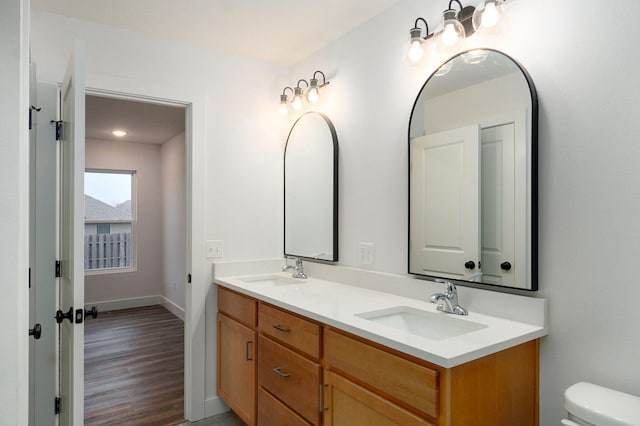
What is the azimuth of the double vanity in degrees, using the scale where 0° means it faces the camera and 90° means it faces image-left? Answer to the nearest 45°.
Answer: approximately 45°

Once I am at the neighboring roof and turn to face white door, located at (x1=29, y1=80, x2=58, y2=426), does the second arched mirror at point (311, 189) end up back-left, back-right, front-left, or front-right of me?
front-left

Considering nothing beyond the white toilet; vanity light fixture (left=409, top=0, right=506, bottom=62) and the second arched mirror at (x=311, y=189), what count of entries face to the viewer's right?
0

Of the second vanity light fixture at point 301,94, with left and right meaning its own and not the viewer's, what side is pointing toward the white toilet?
left

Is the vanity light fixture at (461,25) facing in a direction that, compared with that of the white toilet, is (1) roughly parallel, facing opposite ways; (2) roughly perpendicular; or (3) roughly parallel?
roughly parallel

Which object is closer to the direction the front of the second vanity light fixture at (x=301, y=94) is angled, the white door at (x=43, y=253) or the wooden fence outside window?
the white door

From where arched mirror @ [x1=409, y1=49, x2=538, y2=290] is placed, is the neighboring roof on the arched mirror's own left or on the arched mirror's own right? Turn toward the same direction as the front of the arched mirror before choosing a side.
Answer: on the arched mirror's own right

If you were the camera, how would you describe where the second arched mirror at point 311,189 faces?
facing the viewer and to the left of the viewer

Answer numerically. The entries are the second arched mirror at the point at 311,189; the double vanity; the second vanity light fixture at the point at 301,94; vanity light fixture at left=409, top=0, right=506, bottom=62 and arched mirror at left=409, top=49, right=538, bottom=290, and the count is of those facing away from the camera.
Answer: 0

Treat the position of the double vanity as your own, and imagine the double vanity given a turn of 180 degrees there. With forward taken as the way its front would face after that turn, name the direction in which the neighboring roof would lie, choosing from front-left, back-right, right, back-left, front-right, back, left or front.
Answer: left

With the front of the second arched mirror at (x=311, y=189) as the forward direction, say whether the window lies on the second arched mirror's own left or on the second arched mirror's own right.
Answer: on the second arched mirror's own right

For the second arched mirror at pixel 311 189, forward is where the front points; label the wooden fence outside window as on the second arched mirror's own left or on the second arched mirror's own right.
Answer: on the second arched mirror's own right

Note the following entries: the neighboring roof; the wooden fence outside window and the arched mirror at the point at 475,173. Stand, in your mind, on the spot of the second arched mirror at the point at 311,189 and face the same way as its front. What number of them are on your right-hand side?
2

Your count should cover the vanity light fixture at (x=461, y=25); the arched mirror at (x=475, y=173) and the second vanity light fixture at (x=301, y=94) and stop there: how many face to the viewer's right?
0
